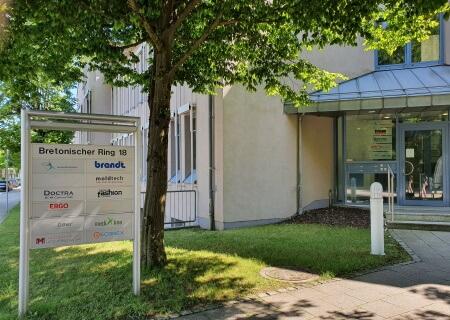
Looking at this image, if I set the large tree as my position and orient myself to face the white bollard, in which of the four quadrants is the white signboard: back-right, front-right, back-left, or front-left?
back-right

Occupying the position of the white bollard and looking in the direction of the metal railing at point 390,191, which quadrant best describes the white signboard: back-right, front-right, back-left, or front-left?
back-left

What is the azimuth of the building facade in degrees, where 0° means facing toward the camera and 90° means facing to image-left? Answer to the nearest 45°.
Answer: approximately 0°

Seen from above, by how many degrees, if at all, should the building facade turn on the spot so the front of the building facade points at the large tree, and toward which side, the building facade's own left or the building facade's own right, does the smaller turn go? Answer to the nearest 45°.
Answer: approximately 45° to the building facade's own right

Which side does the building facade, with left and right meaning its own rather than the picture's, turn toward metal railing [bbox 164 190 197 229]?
right

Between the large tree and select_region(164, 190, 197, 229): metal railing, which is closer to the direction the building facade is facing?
the large tree
